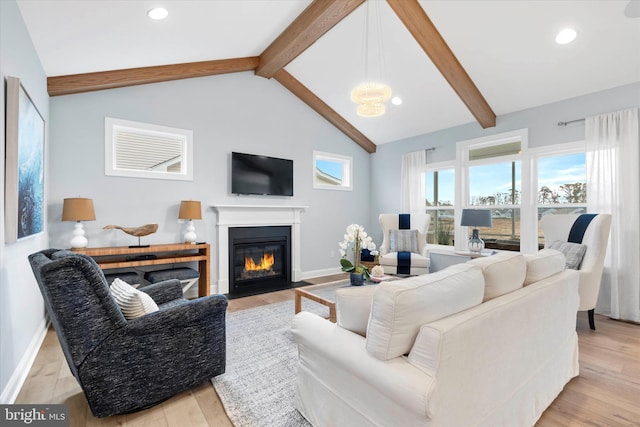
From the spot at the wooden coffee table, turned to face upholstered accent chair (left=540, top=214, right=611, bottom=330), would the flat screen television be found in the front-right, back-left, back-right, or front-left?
back-left

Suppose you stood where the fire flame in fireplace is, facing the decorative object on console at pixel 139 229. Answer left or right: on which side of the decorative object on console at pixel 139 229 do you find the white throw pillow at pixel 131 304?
left

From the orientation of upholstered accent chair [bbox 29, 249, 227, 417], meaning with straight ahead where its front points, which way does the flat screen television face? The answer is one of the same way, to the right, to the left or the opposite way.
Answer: to the right

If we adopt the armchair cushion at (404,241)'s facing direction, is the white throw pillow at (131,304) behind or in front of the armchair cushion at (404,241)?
in front

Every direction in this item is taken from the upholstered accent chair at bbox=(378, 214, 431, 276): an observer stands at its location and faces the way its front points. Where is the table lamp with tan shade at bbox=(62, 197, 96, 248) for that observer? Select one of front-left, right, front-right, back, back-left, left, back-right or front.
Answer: front-right

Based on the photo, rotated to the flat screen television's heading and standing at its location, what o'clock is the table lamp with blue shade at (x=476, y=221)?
The table lamp with blue shade is roughly at 11 o'clock from the flat screen television.

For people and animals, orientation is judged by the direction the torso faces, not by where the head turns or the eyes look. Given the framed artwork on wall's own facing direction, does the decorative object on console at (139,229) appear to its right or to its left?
on its left

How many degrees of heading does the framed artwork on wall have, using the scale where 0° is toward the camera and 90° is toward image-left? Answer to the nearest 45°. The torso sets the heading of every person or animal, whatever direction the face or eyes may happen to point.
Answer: approximately 270°

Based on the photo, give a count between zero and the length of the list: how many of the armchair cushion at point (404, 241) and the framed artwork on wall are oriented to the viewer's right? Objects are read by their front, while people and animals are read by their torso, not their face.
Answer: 1

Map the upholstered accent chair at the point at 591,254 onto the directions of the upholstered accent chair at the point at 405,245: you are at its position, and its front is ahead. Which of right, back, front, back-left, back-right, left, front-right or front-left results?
front-left

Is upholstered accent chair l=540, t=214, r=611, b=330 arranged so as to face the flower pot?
yes

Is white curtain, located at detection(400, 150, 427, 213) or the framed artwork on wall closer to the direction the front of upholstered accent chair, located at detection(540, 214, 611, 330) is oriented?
the framed artwork on wall
